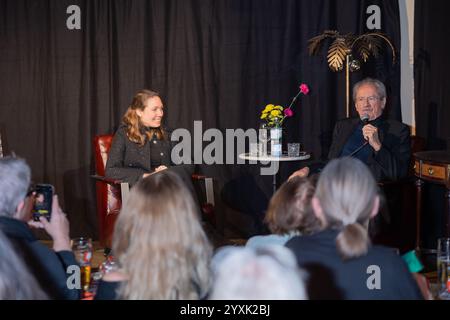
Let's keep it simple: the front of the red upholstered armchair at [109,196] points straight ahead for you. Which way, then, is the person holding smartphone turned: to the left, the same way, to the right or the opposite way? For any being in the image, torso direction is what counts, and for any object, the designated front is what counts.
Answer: to the left

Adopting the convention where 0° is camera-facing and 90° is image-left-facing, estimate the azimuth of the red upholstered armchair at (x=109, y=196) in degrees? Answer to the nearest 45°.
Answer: approximately 315°

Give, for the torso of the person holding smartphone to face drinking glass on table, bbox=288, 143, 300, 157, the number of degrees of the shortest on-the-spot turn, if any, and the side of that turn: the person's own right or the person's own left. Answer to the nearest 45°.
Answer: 0° — they already face it

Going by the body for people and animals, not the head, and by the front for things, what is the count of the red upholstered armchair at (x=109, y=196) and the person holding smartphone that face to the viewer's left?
0

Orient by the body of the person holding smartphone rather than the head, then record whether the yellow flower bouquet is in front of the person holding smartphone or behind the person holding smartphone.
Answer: in front

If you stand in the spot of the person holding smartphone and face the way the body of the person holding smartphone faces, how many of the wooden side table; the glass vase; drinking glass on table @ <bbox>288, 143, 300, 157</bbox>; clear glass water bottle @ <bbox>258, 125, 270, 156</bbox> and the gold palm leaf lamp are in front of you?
5

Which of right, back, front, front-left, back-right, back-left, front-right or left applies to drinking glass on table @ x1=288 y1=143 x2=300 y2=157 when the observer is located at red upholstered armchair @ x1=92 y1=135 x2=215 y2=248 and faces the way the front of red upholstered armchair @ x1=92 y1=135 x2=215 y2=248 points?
front-left

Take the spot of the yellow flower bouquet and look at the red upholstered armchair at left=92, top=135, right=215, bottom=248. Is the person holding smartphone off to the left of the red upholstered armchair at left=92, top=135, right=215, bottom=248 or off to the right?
left

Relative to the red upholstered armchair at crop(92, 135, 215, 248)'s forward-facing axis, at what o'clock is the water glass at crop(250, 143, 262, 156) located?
The water glass is roughly at 10 o'clock from the red upholstered armchair.

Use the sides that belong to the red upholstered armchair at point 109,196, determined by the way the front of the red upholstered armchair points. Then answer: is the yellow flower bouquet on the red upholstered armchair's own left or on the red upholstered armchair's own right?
on the red upholstered armchair's own left

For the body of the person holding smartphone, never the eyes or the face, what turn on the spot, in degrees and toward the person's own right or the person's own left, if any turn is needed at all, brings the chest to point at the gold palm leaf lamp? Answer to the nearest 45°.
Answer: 0° — they already face it

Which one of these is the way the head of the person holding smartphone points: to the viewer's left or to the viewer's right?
to the viewer's right

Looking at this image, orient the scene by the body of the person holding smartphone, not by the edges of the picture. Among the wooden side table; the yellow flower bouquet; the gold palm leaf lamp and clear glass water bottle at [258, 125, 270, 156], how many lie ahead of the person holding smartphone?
4

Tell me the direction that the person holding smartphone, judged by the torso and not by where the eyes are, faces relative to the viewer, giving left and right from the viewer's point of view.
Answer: facing away from the viewer and to the right of the viewer
